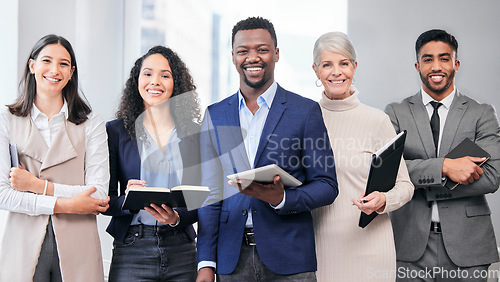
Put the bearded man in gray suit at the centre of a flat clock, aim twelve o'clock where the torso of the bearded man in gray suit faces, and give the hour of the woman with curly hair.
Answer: The woman with curly hair is roughly at 2 o'clock from the bearded man in gray suit.

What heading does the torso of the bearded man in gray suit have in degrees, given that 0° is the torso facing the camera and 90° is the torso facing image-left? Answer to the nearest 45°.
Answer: approximately 0°

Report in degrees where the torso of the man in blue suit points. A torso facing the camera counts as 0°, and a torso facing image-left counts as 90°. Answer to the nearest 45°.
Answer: approximately 0°

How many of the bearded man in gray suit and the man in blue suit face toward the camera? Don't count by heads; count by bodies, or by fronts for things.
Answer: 2

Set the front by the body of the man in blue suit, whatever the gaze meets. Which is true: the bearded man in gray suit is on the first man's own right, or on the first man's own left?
on the first man's own left

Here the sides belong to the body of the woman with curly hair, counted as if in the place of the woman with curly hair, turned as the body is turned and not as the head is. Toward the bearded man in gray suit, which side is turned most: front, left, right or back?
left

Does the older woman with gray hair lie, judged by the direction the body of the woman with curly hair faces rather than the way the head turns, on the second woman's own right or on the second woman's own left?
on the second woman's own left

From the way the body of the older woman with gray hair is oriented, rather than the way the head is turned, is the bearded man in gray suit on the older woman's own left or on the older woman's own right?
on the older woman's own left
